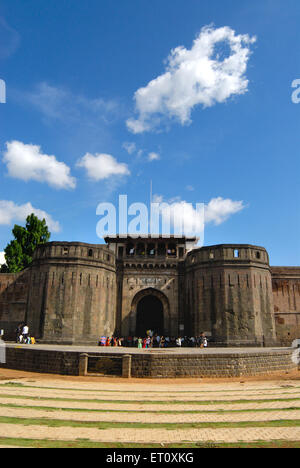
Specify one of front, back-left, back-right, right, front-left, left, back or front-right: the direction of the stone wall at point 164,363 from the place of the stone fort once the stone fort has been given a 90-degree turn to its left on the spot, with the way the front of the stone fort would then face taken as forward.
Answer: right

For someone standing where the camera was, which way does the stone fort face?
facing the viewer

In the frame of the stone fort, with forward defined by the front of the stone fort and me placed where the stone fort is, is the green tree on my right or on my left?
on my right
